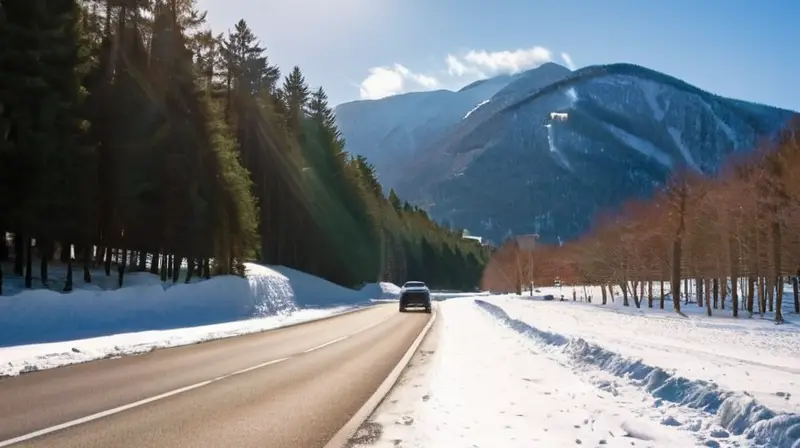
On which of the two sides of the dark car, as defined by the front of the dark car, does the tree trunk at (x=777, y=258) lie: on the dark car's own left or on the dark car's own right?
on the dark car's own right

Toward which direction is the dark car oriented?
away from the camera
